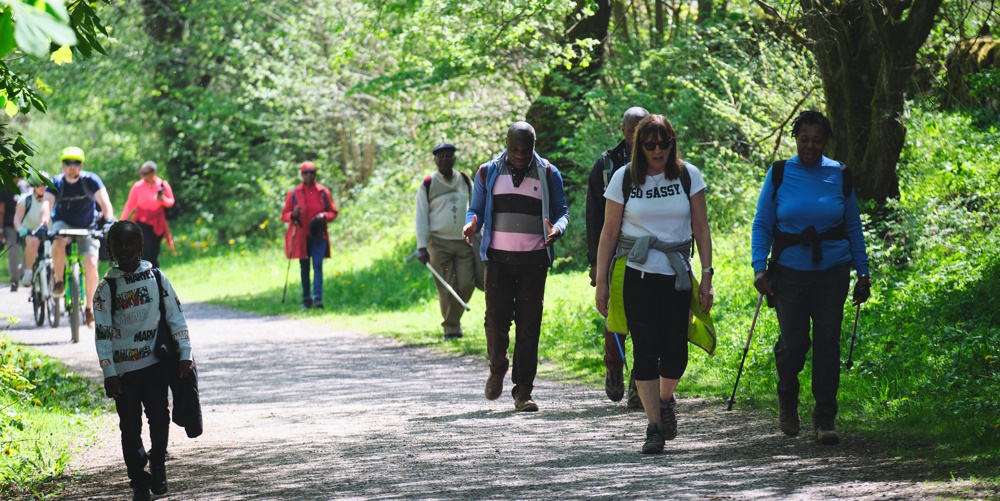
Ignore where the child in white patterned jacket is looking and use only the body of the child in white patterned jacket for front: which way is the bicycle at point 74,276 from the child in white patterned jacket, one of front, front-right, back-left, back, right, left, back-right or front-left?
back

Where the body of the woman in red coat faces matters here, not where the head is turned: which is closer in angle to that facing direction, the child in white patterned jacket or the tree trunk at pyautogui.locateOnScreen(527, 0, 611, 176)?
the child in white patterned jacket

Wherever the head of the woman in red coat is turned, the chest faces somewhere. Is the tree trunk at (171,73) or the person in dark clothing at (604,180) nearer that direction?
the person in dark clothing

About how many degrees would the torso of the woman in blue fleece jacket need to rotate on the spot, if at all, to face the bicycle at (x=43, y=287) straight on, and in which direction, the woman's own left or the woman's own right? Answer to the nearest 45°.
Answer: approximately 135° to the woman's own right

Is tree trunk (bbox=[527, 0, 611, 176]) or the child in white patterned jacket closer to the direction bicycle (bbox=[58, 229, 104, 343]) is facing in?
the child in white patterned jacket

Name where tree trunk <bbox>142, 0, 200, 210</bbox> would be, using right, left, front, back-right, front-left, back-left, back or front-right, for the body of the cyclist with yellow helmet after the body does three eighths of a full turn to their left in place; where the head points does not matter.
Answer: front-left

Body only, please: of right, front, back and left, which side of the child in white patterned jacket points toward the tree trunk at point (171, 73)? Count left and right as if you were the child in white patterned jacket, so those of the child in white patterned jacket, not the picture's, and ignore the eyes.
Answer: back

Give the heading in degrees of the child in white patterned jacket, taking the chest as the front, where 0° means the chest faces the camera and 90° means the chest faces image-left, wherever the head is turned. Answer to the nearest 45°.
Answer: approximately 0°

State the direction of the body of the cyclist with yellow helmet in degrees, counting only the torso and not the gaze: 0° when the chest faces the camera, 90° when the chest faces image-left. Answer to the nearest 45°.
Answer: approximately 0°

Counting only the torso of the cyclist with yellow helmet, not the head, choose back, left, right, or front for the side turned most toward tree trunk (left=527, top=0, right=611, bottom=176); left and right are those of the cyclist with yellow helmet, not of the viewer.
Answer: left

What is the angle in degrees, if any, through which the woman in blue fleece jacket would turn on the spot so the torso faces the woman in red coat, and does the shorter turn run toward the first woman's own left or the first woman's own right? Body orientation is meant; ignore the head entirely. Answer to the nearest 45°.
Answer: approximately 135° to the first woman's own right

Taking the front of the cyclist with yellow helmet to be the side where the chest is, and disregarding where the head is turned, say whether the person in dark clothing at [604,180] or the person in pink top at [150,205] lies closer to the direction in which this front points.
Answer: the person in dark clothing

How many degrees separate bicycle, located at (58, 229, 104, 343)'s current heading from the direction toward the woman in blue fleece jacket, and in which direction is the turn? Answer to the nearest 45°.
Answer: approximately 45° to its left
